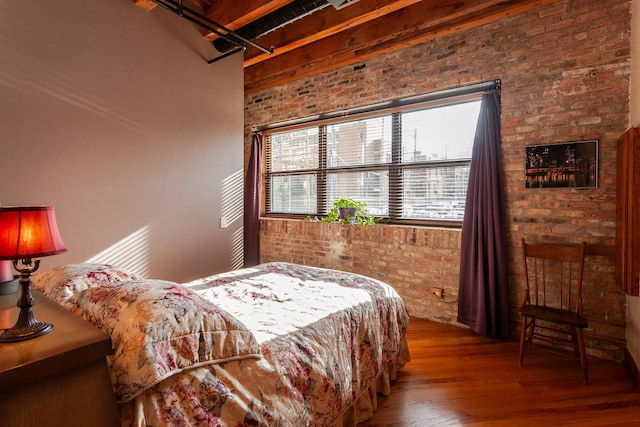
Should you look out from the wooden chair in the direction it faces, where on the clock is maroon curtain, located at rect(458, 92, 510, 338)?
The maroon curtain is roughly at 3 o'clock from the wooden chair.

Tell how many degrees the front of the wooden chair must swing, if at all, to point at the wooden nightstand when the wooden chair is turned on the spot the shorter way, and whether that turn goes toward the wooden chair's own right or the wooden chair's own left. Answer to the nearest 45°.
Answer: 0° — it already faces it

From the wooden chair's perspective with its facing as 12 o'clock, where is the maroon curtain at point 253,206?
The maroon curtain is roughly at 3 o'clock from the wooden chair.

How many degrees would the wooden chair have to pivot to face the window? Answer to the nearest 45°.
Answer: approximately 90° to its right

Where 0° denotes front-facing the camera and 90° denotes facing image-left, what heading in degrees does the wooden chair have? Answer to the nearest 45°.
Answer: approximately 0°

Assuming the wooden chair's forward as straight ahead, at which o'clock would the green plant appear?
The green plant is roughly at 3 o'clock from the wooden chair.
